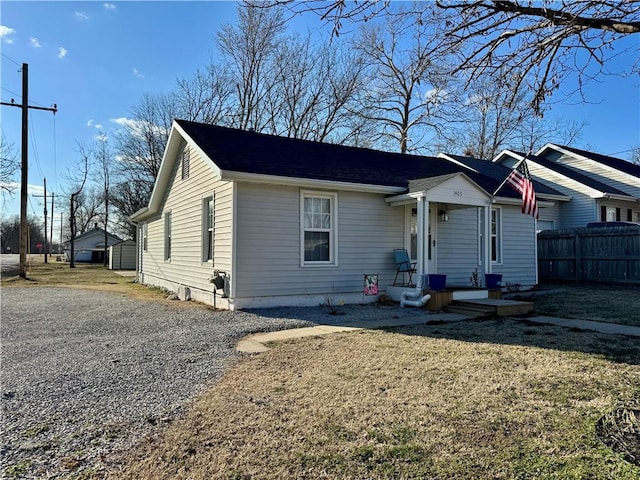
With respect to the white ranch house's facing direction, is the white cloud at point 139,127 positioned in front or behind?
behind

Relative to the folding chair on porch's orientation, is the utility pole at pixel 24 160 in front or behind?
behind

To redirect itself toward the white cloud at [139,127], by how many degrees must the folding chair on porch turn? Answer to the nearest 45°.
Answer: approximately 180°

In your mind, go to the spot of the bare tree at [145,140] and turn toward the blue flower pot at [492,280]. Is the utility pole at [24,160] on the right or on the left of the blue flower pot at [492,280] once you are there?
right

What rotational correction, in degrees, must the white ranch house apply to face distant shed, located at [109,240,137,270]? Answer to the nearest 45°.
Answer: approximately 180°

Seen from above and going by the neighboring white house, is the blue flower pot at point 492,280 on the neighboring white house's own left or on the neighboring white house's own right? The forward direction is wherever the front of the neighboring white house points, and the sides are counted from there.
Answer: on the neighboring white house's own right

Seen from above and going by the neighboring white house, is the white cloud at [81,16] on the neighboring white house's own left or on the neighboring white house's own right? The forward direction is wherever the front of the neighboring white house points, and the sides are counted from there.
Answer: on the neighboring white house's own right

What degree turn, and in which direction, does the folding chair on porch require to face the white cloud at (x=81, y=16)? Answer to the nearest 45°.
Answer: approximately 135° to its right

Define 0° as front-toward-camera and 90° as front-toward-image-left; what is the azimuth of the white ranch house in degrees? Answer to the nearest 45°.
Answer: approximately 315°
